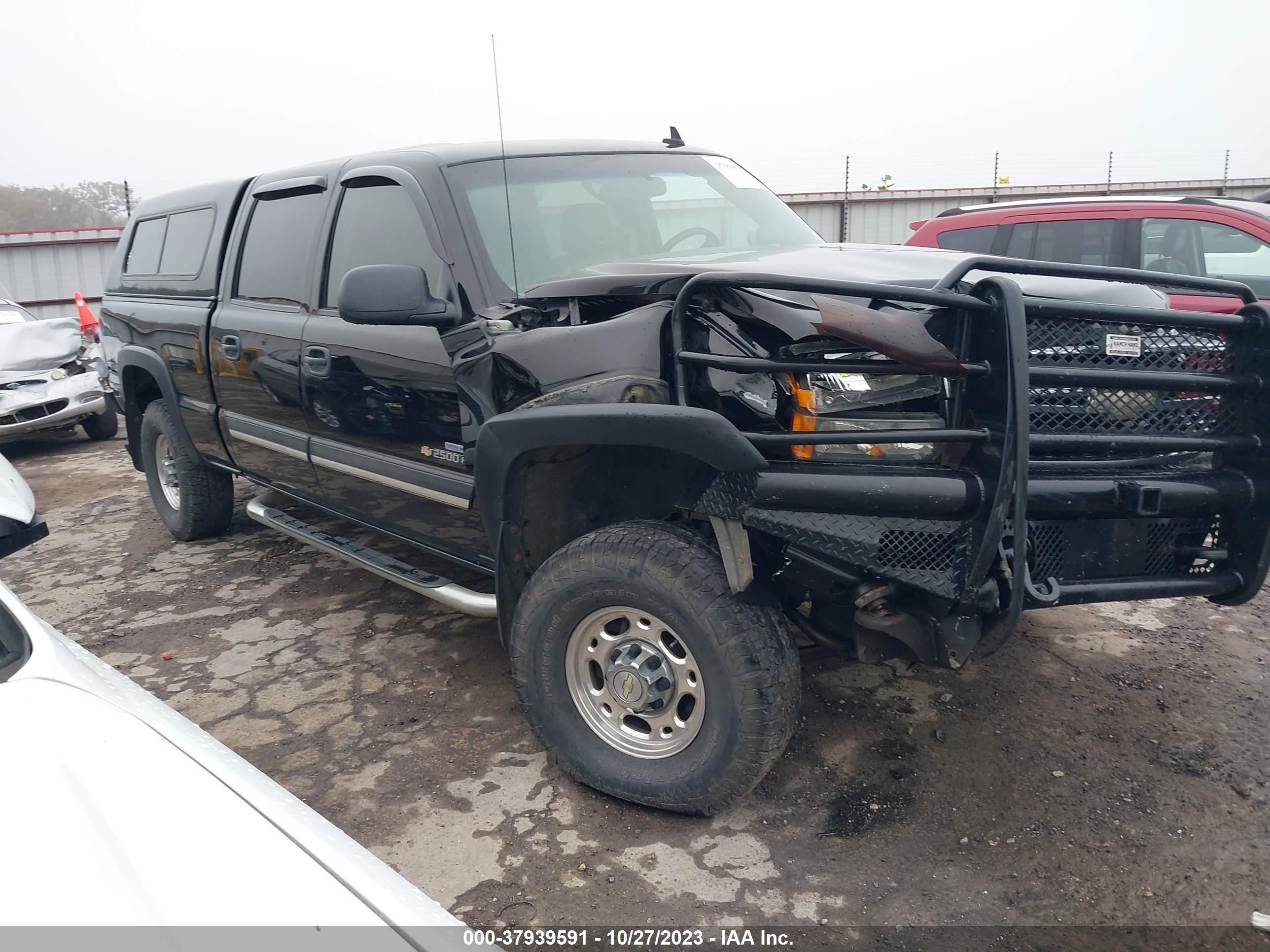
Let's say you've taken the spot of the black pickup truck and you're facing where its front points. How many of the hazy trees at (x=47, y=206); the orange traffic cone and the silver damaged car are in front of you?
0

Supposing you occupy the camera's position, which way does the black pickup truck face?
facing the viewer and to the right of the viewer

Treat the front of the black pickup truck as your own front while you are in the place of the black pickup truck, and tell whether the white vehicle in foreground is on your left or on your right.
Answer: on your right

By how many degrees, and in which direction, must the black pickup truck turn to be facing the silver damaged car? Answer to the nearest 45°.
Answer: approximately 180°

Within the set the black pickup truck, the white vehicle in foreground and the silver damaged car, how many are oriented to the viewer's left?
0

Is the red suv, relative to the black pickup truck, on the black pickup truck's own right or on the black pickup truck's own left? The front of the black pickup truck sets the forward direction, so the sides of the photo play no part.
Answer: on the black pickup truck's own left

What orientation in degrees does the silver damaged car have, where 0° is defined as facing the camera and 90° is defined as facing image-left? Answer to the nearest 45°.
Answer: approximately 315°

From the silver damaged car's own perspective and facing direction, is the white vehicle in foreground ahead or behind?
ahead

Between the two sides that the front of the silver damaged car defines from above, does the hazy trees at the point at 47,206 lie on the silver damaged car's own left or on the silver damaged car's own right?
on the silver damaged car's own left
